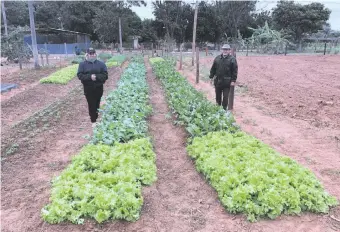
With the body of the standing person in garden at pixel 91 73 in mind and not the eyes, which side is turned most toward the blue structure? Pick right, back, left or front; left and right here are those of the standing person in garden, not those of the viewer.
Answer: back

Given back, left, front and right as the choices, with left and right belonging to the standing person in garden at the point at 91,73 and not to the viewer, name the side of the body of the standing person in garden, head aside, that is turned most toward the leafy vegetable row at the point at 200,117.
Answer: left

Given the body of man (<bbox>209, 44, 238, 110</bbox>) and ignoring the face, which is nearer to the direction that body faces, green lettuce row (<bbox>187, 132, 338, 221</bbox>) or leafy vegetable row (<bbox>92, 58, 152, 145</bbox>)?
the green lettuce row

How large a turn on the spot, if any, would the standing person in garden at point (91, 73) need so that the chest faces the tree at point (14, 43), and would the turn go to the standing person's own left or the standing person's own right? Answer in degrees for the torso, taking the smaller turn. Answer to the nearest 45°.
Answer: approximately 180°

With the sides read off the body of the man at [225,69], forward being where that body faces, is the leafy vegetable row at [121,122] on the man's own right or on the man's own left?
on the man's own right

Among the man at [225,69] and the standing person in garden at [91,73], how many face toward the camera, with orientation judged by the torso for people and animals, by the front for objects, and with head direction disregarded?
2

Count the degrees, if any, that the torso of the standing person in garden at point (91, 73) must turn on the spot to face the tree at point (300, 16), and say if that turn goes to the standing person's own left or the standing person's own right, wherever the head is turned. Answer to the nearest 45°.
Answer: approximately 135° to the standing person's own left

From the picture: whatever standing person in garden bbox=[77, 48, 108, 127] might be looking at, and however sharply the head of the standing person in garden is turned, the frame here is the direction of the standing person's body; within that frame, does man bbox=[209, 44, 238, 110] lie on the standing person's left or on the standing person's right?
on the standing person's left

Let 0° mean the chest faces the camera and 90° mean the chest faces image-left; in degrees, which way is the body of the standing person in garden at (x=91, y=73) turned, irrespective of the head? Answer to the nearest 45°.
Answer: approximately 0°

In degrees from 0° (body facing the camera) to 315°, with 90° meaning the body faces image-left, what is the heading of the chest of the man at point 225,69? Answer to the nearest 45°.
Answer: approximately 0°
